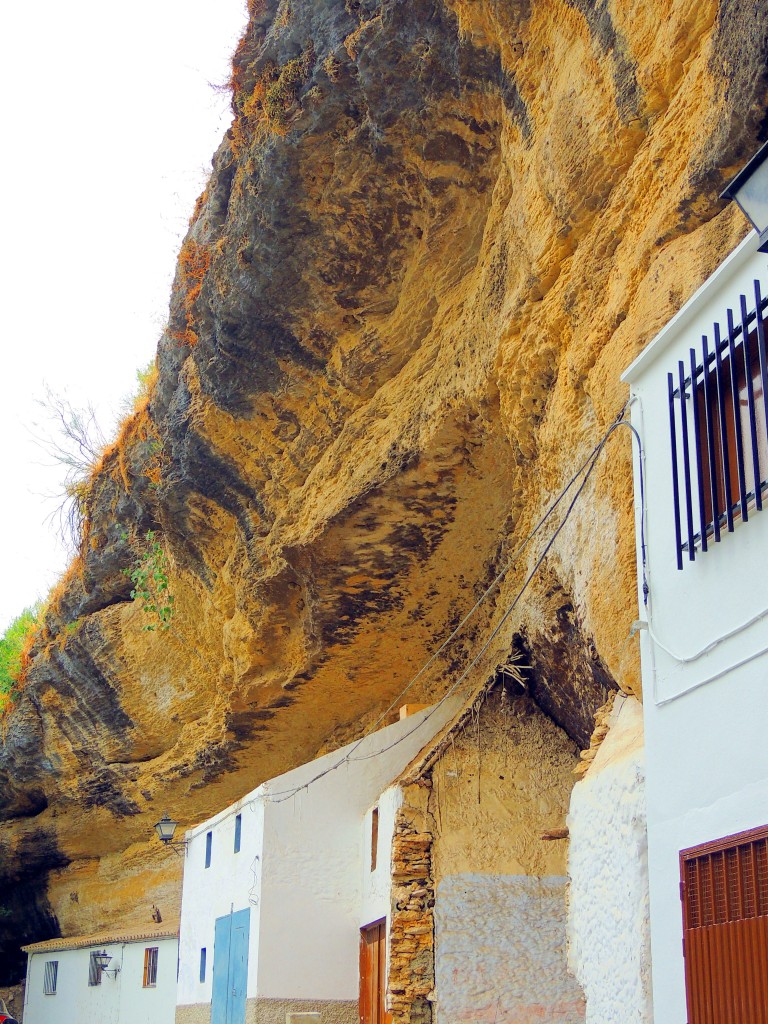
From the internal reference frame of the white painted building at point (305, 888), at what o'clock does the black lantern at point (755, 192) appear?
The black lantern is roughly at 10 o'clock from the white painted building.

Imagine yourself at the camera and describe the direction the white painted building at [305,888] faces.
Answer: facing the viewer and to the left of the viewer

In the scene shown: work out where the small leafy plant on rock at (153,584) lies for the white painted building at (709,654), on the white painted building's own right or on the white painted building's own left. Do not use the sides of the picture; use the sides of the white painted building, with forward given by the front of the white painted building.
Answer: on the white painted building's own right

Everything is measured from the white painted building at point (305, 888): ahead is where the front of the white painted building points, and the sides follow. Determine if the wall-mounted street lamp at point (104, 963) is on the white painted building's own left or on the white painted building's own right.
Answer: on the white painted building's own right

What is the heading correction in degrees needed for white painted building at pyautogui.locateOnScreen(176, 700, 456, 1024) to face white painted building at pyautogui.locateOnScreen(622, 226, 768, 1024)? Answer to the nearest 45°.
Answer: approximately 45° to its left

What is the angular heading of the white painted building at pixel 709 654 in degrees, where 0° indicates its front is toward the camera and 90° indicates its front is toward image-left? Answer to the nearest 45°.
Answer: approximately 45°

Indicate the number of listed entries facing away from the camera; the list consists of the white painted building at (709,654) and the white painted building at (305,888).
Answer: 0
